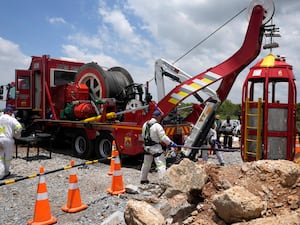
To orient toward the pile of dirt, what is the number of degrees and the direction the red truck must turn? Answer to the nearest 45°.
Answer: approximately 135° to its left

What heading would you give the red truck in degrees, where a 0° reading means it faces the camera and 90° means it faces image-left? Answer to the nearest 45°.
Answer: approximately 135°

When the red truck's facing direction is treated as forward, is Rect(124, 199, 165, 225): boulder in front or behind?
behind

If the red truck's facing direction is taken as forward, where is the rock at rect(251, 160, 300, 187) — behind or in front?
behind

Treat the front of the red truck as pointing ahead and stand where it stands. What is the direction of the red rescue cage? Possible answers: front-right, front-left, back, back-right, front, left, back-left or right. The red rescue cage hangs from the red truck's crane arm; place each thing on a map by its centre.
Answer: back

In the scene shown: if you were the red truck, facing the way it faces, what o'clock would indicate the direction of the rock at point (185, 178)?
The rock is roughly at 7 o'clock from the red truck.

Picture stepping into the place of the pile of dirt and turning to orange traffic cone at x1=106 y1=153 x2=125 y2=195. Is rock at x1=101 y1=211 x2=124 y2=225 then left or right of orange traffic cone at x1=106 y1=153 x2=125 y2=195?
left
